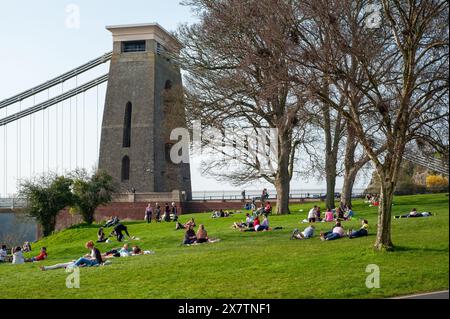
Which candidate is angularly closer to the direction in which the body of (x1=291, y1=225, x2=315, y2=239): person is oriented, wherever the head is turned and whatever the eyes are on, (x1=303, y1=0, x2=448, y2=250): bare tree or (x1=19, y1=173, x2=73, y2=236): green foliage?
the green foliage

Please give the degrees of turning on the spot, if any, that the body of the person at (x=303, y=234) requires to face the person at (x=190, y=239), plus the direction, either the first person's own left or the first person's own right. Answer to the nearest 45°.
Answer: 0° — they already face them

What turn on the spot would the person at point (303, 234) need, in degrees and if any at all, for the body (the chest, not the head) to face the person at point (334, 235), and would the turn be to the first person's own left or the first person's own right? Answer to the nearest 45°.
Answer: approximately 135° to the first person's own left

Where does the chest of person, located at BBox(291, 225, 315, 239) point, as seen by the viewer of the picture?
to the viewer's left

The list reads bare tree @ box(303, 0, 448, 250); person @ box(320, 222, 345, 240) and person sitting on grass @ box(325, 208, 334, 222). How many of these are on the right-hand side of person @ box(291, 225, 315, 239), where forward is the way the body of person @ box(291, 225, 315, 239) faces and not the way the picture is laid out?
1

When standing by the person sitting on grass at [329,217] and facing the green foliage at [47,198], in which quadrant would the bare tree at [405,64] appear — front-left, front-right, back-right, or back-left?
back-left

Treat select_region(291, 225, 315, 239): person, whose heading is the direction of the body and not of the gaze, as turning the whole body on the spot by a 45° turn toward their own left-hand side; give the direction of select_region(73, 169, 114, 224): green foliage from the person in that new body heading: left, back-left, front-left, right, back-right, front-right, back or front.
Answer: right

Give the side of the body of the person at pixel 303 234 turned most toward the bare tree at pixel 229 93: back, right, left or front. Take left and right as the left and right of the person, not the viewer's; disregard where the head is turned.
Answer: right
